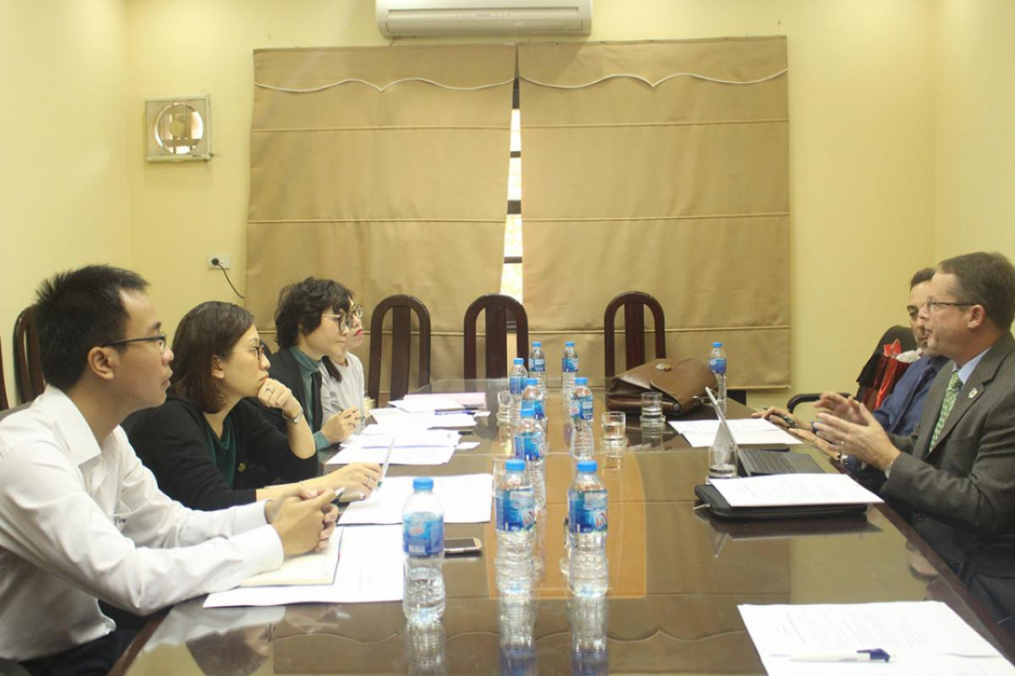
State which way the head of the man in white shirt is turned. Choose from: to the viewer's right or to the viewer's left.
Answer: to the viewer's right

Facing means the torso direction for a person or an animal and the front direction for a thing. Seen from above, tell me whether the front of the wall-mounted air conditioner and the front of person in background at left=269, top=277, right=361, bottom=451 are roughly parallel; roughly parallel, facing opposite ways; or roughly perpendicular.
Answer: roughly perpendicular

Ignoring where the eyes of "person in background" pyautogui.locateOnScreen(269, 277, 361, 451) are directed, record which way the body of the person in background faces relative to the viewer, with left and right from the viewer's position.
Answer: facing to the right of the viewer

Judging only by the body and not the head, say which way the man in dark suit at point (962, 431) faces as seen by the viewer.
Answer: to the viewer's left

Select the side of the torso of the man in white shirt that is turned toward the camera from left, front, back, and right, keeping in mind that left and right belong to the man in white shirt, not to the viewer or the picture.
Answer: right

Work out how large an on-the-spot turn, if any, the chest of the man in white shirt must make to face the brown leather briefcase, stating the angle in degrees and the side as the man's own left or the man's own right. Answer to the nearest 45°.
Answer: approximately 45° to the man's own left

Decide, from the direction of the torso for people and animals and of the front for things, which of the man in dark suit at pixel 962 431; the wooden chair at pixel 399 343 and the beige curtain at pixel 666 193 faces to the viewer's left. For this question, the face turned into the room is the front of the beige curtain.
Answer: the man in dark suit

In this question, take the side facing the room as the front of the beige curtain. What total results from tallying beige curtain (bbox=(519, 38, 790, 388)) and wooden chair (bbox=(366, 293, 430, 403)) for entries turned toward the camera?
2

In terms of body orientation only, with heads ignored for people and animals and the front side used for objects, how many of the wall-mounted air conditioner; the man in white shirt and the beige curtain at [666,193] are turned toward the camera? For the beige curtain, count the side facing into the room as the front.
2

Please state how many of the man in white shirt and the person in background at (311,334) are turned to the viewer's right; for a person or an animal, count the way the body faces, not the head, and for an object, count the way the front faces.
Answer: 2

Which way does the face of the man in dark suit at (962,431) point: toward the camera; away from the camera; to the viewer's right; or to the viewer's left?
to the viewer's left
